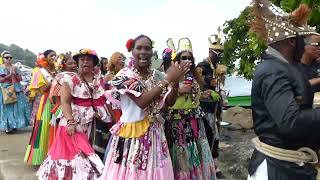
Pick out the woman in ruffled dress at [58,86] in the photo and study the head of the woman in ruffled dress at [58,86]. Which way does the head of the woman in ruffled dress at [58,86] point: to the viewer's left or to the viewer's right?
to the viewer's right

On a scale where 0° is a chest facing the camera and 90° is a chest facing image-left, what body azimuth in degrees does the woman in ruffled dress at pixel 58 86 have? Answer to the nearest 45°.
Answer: approximately 315°

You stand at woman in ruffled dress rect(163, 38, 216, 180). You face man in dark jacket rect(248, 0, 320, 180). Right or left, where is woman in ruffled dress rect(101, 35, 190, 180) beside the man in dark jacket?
right

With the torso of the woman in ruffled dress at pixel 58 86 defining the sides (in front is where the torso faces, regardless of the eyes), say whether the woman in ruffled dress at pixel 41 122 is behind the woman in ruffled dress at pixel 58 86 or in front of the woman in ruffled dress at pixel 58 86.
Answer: behind
